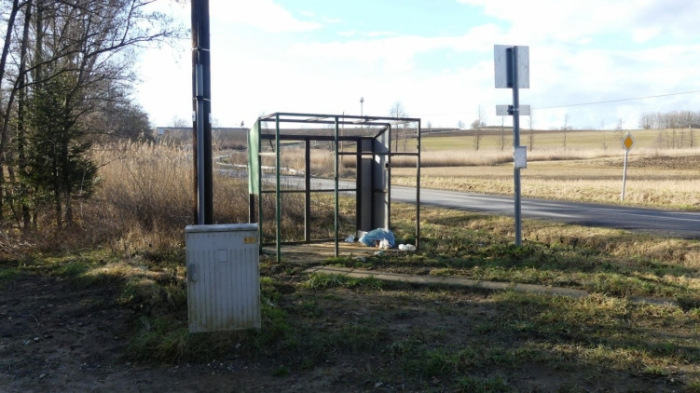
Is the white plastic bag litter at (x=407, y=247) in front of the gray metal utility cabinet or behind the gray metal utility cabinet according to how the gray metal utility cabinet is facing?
behind

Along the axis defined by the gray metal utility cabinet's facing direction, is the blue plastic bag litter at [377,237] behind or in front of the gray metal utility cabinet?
behind

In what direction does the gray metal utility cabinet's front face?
toward the camera

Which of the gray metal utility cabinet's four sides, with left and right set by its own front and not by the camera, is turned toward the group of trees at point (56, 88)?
back

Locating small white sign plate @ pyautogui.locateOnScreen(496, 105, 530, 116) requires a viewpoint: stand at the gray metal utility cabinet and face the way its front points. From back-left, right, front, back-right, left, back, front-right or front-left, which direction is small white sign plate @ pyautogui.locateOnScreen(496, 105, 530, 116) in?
back-left

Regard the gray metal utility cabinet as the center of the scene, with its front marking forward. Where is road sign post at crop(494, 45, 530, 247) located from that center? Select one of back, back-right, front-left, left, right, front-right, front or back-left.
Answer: back-left

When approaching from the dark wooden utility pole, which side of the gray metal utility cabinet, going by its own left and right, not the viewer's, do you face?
back

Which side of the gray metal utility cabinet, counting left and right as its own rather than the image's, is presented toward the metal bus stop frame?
back
